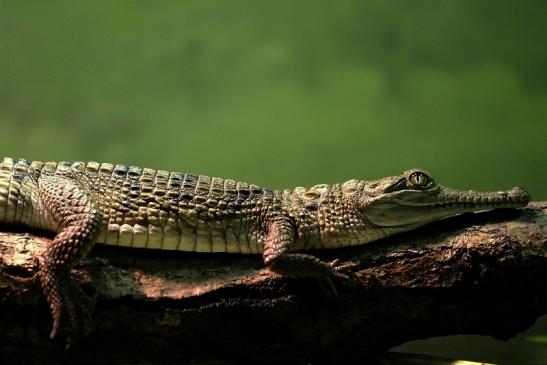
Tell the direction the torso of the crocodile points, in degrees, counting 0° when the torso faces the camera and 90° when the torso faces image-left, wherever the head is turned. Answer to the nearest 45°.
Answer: approximately 270°
